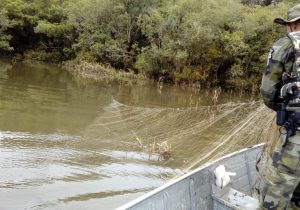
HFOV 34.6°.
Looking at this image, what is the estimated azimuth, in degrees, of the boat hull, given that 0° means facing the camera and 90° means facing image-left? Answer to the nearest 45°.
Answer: approximately 225°
